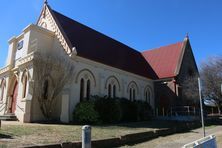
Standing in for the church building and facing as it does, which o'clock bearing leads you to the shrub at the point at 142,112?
The shrub is roughly at 7 o'clock from the church building.

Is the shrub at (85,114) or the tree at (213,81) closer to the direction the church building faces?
the shrub

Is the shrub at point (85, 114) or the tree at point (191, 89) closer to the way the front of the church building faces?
the shrub

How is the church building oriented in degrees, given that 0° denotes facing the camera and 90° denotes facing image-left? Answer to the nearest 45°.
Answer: approximately 45°
